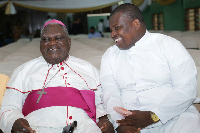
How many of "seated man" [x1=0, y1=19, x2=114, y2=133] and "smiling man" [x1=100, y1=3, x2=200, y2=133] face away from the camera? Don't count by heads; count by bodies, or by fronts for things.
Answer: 0

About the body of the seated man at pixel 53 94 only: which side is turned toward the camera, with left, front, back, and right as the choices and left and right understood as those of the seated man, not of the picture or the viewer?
front

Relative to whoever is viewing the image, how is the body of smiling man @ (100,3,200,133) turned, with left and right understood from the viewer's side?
facing the viewer and to the left of the viewer
